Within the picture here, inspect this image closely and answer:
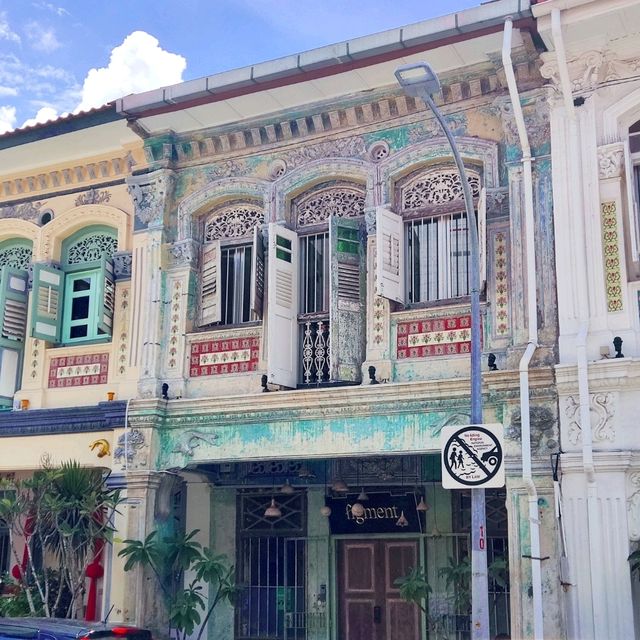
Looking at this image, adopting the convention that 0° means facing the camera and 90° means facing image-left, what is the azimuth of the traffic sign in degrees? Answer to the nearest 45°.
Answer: approximately 0°

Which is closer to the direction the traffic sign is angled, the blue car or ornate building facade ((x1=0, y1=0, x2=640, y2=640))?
the blue car

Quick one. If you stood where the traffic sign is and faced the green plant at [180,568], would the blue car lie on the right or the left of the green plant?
left

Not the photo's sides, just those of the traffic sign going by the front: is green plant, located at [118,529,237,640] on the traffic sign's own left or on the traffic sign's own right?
on the traffic sign's own right

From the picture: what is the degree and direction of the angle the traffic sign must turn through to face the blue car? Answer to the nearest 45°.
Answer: approximately 90° to its right

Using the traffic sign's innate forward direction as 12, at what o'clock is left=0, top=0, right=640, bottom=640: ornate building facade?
The ornate building facade is roughly at 5 o'clock from the traffic sign.

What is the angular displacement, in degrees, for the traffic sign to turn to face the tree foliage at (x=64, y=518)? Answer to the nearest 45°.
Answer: approximately 135° to its right

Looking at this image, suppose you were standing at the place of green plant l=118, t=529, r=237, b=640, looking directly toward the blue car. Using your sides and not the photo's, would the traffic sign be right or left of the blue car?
left
